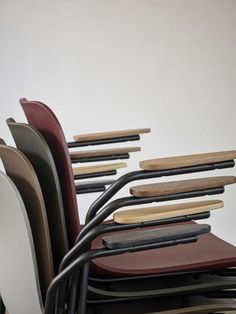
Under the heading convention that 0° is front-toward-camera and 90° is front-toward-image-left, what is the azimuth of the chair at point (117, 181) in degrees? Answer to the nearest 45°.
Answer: approximately 270°
